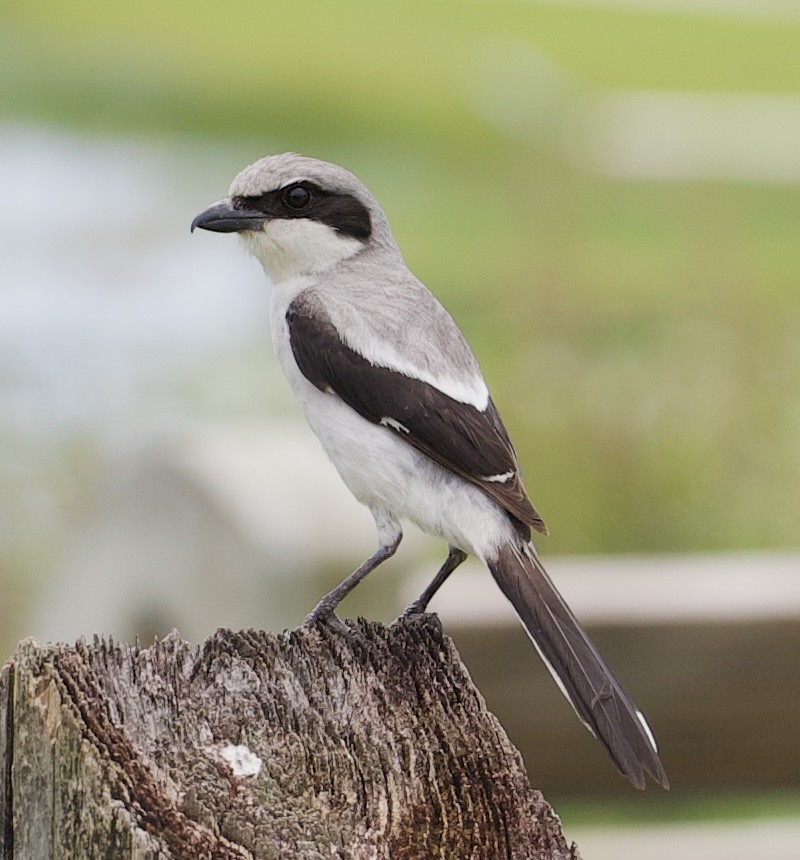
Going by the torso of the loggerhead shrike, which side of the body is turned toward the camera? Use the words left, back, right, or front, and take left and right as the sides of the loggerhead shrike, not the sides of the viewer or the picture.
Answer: left
